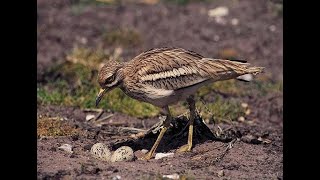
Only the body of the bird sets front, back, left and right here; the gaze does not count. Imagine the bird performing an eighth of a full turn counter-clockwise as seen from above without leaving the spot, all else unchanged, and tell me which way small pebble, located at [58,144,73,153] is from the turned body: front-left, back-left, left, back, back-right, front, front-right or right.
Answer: front-right

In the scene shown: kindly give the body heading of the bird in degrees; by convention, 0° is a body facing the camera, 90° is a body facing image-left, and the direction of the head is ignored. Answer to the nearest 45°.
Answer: approximately 90°

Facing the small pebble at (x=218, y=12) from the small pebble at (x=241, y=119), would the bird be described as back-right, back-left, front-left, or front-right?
back-left

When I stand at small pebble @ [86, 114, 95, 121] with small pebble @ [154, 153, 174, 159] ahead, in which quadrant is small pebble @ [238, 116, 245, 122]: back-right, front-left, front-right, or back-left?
front-left

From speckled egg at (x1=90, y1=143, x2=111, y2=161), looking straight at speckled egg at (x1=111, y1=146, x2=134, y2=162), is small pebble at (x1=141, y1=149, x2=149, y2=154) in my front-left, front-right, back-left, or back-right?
front-left

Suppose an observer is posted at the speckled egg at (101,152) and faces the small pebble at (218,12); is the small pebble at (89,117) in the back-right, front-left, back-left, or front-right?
front-left

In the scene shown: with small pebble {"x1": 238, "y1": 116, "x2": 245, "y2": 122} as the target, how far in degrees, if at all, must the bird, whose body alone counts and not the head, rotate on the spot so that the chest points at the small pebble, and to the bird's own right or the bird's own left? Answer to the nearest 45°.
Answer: approximately 135° to the bird's own right

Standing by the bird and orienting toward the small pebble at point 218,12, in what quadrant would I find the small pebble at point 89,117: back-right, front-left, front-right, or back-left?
front-left

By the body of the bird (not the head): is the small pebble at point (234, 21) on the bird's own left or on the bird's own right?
on the bird's own right
